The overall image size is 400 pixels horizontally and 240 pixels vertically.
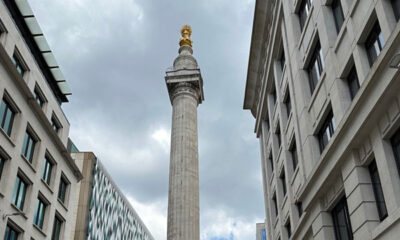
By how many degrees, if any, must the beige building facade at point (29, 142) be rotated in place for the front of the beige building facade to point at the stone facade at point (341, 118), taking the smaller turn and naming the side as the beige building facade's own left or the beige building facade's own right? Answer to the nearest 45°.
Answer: approximately 45° to the beige building facade's own right

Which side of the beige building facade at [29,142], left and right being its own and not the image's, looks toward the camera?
right
